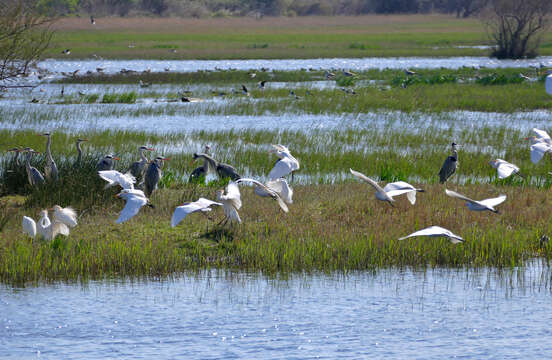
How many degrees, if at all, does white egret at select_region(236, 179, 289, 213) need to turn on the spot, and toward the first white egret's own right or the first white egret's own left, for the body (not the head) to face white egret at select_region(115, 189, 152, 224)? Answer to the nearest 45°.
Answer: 0° — it already faces it

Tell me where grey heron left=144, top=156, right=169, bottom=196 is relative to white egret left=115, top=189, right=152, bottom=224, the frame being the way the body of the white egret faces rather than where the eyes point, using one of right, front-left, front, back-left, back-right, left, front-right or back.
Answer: right

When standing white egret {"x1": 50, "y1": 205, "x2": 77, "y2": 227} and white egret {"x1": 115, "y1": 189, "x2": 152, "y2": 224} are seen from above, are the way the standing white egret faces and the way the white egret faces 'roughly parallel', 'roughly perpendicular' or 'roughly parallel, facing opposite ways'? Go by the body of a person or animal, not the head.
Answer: roughly parallel

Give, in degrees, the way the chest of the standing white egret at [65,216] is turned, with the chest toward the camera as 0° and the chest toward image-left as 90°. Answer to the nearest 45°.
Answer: approximately 90°

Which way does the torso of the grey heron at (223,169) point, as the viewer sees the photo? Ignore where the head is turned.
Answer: to the viewer's left

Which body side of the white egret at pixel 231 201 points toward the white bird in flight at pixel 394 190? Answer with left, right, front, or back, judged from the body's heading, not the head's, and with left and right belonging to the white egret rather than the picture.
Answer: back

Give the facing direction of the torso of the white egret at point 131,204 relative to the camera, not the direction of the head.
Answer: to the viewer's left

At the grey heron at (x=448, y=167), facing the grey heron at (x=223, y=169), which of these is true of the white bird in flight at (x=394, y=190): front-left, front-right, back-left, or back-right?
front-left

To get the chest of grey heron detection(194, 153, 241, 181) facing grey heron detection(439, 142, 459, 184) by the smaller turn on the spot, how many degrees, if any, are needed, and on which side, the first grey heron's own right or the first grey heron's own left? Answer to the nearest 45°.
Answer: approximately 180°
